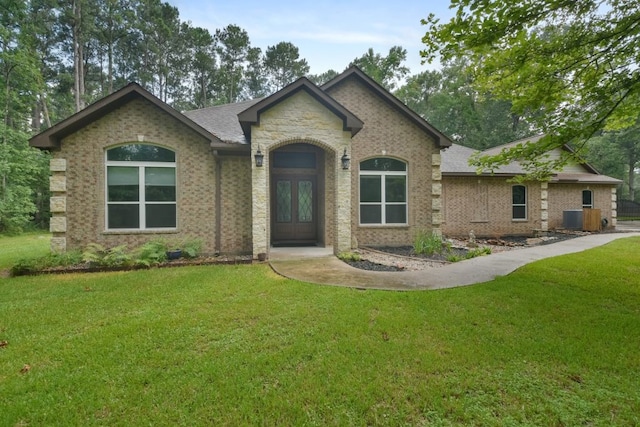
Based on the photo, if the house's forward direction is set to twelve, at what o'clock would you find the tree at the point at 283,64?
The tree is roughly at 6 o'clock from the house.

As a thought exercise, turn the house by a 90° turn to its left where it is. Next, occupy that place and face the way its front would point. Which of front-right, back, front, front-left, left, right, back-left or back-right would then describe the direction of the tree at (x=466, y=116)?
front-left

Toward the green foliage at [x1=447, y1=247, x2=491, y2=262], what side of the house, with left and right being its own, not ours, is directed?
front

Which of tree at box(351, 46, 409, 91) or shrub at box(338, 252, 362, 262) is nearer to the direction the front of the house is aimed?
the shrub

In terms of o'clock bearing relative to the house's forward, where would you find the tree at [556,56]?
The tree is roughly at 10 o'clock from the house.

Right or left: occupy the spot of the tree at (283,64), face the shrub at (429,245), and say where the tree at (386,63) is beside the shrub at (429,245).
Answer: left

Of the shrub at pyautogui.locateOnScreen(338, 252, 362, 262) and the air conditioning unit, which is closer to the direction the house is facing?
the shrub

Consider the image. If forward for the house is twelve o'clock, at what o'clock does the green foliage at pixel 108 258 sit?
The green foliage is roughly at 2 o'clock from the house.

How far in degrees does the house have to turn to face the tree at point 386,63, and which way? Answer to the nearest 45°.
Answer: approximately 180°

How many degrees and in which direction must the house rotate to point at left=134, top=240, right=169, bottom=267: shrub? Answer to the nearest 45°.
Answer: approximately 45° to its right
